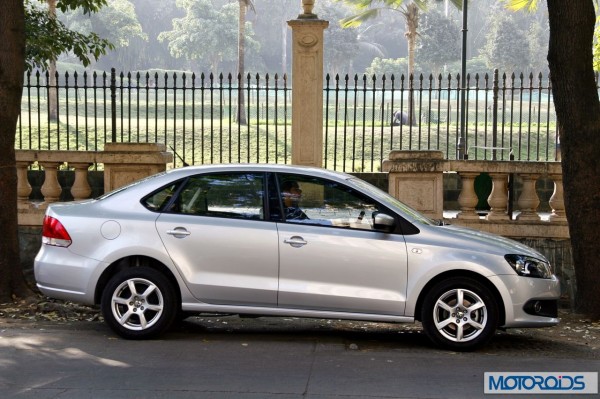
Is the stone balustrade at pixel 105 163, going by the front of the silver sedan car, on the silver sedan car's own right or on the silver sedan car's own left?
on the silver sedan car's own left

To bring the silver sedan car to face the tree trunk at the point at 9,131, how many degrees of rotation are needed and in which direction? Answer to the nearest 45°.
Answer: approximately 135° to its left

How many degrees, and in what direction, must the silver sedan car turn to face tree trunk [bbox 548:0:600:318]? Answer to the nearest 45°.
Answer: approximately 45° to its left

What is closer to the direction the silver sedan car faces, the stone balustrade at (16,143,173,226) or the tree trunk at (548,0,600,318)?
the tree trunk

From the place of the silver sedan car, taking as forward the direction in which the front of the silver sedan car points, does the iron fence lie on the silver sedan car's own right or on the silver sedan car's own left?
on the silver sedan car's own left

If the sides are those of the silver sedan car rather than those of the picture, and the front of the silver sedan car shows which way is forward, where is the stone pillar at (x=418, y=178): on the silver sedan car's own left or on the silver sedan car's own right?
on the silver sedan car's own left

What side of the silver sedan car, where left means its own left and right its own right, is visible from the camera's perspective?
right

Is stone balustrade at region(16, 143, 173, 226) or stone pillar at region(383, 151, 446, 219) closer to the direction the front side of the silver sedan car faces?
the stone pillar
